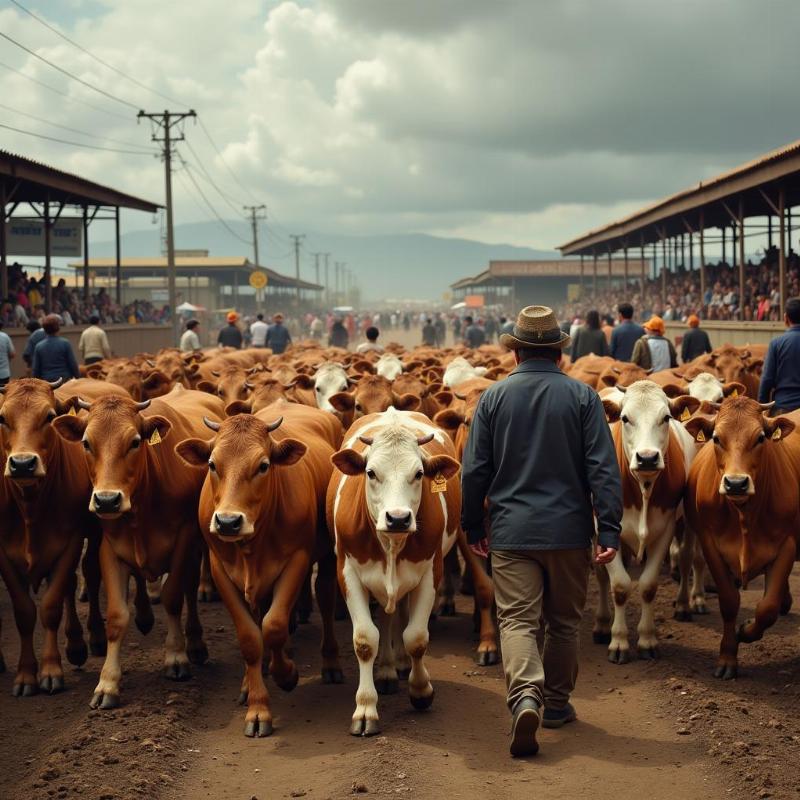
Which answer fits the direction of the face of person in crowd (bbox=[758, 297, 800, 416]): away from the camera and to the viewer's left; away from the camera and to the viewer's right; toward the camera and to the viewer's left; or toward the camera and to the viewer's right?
away from the camera and to the viewer's left

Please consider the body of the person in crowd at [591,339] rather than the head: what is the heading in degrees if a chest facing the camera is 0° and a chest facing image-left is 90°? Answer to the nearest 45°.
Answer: approximately 180°

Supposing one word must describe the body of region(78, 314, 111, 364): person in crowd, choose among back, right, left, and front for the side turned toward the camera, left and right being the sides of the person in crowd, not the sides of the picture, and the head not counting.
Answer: back

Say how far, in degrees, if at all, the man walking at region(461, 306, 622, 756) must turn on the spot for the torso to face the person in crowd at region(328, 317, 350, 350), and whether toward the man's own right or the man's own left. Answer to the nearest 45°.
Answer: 0° — they already face them

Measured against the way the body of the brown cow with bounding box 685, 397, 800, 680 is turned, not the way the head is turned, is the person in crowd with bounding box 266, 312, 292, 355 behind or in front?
behind

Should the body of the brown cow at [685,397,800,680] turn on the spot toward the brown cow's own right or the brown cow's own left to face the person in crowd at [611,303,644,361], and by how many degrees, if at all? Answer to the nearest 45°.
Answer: approximately 180°

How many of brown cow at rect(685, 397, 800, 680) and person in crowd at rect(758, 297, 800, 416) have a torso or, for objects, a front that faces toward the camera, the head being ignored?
1

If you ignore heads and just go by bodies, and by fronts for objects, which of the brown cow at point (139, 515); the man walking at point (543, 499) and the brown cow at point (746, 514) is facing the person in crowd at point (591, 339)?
the man walking

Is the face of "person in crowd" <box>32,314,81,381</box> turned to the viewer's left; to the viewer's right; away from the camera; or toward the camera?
away from the camera

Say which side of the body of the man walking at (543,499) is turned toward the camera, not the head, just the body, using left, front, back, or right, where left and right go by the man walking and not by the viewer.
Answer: back

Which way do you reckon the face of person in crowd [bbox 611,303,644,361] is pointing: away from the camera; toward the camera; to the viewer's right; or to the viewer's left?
away from the camera

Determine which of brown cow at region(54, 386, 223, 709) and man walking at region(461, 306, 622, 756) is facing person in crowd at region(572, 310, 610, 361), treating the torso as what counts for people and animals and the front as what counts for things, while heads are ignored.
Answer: the man walking
